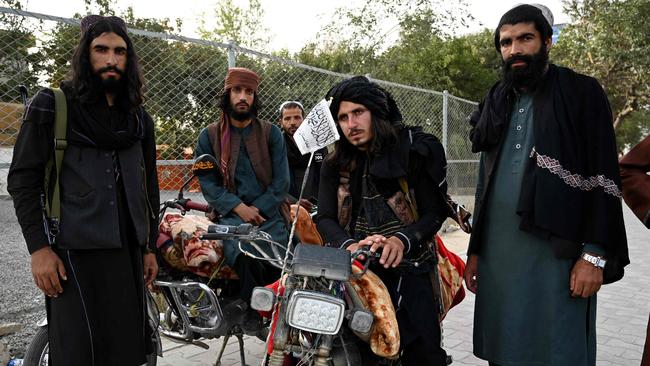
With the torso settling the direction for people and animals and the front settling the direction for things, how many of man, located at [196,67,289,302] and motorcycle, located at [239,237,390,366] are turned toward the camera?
2

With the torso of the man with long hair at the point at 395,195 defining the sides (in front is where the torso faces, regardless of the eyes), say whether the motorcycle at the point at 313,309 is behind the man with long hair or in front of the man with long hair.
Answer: in front

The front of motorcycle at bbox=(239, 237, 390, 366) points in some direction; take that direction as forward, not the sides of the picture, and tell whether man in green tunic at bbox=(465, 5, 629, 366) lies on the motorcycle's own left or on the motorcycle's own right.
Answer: on the motorcycle's own left

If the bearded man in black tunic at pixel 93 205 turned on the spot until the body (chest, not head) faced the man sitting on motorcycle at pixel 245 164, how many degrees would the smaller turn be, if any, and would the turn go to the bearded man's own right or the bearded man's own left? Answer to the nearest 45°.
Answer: approximately 90° to the bearded man's own left

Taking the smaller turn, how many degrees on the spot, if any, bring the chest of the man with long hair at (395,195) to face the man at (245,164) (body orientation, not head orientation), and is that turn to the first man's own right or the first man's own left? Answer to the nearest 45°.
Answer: approximately 90° to the first man's own right

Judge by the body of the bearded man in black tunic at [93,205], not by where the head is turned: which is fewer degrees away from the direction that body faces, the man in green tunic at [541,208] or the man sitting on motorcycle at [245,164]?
the man in green tunic

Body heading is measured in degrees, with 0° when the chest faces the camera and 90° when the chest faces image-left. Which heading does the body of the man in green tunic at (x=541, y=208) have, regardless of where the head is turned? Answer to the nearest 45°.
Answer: approximately 45°

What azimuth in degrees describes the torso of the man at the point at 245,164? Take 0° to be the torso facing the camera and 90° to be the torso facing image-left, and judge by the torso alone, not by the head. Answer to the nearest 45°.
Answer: approximately 0°
